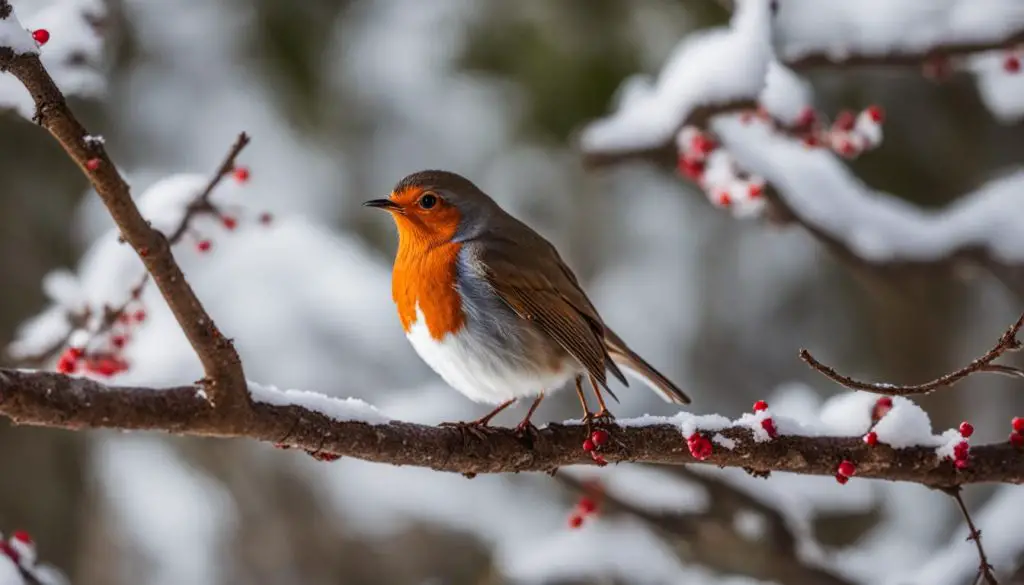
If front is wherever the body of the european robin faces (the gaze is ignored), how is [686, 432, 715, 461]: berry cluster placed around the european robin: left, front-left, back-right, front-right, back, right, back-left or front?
back-left

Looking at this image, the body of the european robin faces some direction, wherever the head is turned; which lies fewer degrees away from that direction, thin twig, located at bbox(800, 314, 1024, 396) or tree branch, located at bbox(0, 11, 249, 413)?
the tree branch

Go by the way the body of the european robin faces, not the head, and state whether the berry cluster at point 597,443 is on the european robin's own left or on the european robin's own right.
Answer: on the european robin's own left

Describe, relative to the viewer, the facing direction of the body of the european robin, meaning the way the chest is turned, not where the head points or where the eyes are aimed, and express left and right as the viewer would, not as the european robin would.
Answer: facing to the left of the viewer

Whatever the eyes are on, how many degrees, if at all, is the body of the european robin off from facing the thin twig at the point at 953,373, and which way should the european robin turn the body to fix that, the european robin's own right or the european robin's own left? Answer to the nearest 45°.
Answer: approximately 135° to the european robin's own left
